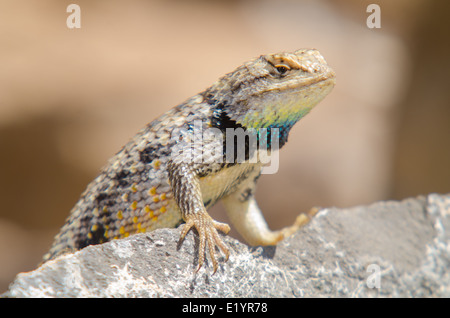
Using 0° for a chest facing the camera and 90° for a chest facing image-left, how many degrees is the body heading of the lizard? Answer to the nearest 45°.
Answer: approximately 270°
